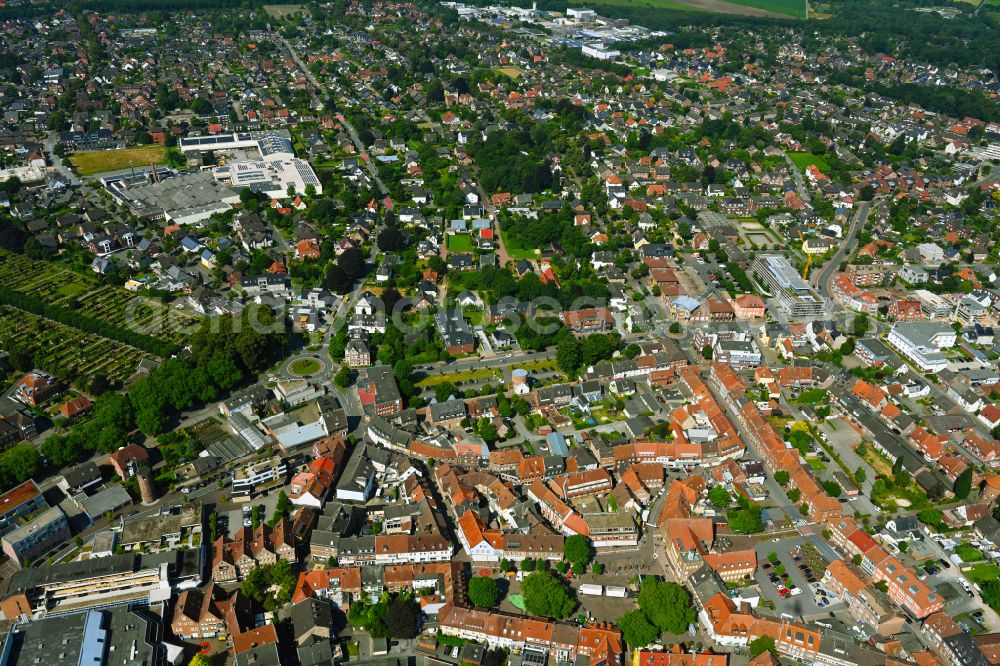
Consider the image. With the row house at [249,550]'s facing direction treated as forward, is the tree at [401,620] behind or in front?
in front

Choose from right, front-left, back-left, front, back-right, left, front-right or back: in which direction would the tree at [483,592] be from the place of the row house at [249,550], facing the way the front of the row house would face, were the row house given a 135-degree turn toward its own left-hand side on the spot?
right

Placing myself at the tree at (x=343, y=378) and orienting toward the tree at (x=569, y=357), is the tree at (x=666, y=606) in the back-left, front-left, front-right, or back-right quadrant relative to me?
front-right

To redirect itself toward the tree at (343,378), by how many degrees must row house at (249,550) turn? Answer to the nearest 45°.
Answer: approximately 135° to its left

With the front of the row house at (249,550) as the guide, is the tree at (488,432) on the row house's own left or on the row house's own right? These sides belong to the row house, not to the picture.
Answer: on the row house's own left

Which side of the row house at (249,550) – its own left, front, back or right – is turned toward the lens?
front

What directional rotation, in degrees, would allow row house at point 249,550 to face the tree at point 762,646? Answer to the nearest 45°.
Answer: approximately 45° to its left

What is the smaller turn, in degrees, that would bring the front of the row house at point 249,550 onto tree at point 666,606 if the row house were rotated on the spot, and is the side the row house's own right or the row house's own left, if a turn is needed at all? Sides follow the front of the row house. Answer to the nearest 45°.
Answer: approximately 45° to the row house's own left

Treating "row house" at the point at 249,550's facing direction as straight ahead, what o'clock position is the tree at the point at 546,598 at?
The tree is roughly at 10 o'clock from the row house.

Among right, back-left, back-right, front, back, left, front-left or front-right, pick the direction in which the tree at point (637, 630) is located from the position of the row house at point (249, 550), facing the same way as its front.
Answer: front-left

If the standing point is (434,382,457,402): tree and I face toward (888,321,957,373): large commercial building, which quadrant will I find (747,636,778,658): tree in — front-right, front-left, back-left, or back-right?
front-right

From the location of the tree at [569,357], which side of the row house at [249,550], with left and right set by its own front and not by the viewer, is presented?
left

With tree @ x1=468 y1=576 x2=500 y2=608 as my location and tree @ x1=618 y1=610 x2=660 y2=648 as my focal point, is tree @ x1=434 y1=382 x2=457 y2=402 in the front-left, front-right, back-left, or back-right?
back-left

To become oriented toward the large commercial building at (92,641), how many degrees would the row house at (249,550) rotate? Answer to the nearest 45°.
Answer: approximately 90° to its right

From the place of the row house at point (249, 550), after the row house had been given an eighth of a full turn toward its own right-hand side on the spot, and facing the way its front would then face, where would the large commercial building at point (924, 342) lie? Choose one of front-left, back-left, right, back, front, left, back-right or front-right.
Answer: back-left

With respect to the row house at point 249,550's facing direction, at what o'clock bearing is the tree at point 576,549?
The tree is roughly at 10 o'clock from the row house.

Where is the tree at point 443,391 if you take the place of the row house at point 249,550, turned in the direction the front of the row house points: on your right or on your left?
on your left
